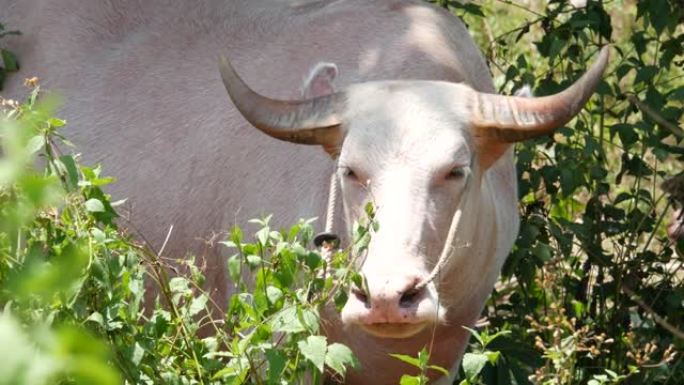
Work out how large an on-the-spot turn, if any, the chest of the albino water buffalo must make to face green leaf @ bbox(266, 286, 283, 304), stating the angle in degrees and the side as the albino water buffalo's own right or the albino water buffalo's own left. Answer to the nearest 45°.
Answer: approximately 45° to the albino water buffalo's own right

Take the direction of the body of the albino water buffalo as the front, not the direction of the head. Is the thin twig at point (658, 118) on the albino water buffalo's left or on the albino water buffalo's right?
on the albino water buffalo's left

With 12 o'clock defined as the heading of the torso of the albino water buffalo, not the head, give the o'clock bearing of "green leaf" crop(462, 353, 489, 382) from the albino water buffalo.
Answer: The green leaf is roughly at 1 o'clock from the albino water buffalo.

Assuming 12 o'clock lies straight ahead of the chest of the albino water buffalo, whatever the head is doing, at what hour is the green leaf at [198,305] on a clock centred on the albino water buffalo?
The green leaf is roughly at 2 o'clock from the albino water buffalo.

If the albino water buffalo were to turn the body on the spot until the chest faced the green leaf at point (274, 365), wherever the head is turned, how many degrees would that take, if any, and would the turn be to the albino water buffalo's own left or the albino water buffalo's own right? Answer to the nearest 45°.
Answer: approximately 45° to the albino water buffalo's own right

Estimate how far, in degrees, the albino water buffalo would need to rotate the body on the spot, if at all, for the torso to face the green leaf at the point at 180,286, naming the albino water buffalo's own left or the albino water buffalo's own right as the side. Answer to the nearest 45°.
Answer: approximately 45° to the albino water buffalo's own right

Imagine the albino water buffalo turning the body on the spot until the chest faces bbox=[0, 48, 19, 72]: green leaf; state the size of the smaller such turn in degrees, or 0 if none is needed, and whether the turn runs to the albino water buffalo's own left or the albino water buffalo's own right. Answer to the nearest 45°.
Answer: approximately 180°

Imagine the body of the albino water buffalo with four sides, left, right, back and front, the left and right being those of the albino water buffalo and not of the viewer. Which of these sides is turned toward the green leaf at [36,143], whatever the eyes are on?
right

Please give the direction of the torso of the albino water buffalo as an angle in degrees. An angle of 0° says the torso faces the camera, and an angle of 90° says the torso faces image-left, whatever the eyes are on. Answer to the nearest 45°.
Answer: approximately 315°
